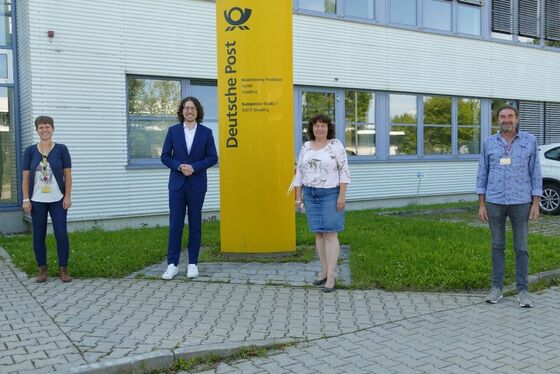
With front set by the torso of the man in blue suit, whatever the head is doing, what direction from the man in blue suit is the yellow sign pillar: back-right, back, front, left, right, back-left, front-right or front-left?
back-left

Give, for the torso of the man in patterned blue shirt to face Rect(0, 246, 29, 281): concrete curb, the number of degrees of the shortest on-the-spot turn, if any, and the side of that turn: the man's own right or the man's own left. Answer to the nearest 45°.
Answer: approximately 90° to the man's own right

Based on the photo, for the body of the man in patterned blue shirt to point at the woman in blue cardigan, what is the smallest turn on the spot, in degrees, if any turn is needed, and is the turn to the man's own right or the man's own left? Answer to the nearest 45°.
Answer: approximately 90° to the man's own right

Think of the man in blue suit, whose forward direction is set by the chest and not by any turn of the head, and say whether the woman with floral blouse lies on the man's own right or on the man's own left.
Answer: on the man's own left

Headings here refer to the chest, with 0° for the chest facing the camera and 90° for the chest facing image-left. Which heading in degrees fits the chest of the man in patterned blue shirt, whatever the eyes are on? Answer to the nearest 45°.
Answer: approximately 0°

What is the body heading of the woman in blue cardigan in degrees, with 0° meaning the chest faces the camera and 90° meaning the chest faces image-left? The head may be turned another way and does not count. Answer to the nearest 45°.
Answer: approximately 0°
